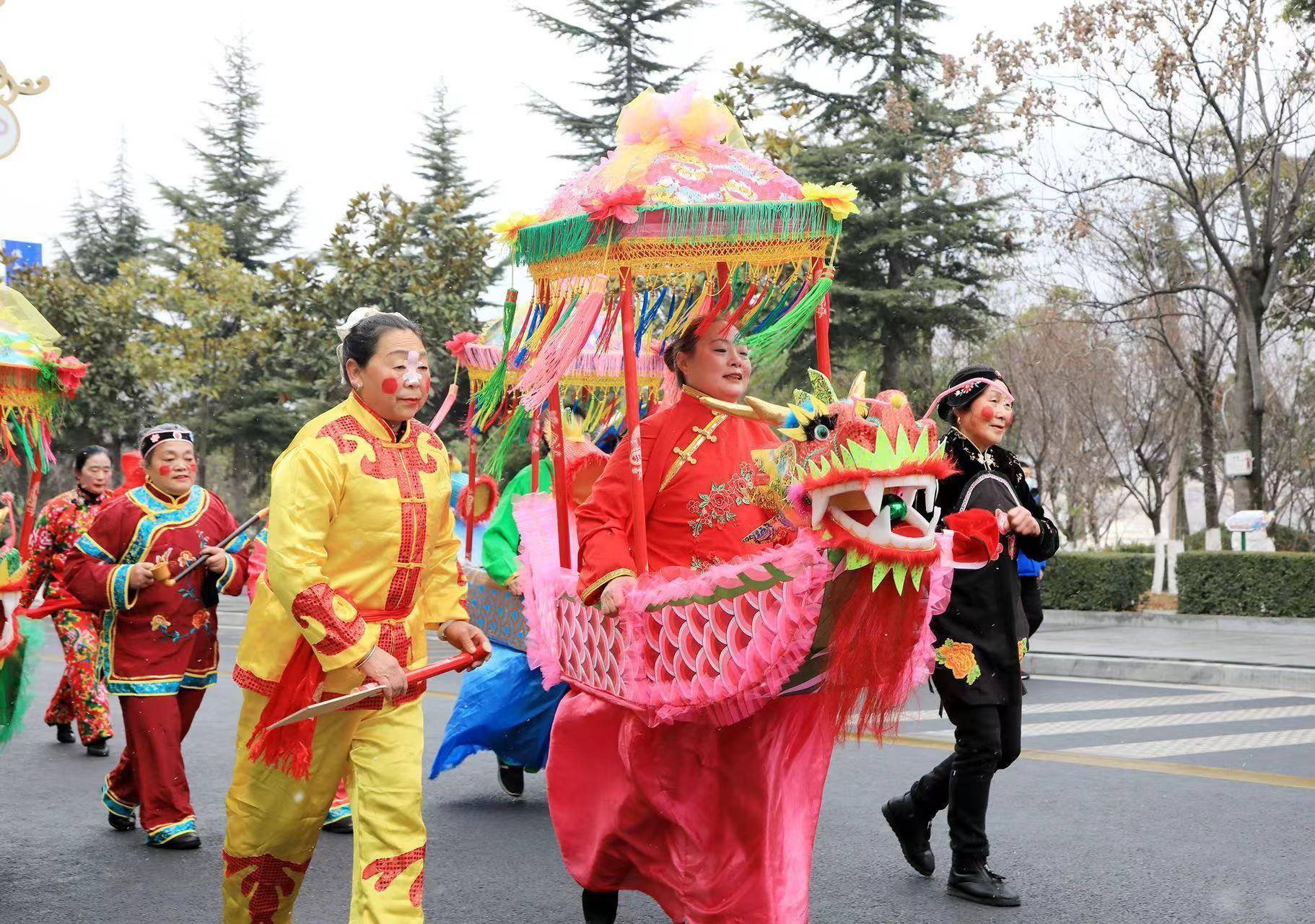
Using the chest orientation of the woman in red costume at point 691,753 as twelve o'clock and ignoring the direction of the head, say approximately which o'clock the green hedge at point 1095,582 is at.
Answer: The green hedge is roughly at 8 o'clock from the woman in red costume.

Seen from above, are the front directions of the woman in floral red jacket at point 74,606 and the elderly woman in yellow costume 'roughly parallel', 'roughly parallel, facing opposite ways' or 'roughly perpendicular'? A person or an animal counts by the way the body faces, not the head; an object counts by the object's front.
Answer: roughly parallel

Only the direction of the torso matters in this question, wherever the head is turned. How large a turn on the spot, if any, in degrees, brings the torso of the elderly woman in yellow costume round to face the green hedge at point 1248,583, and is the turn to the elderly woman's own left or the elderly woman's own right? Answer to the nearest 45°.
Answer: approximately 90° to the elderly woman's own left

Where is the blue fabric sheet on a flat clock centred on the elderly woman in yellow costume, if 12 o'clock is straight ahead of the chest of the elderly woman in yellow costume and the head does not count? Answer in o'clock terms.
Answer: The blue fabric sheet is roughly at 8 o'clock from the elderly woman in yellow costume.

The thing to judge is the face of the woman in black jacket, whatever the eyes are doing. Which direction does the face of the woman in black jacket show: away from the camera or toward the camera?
toward the camera

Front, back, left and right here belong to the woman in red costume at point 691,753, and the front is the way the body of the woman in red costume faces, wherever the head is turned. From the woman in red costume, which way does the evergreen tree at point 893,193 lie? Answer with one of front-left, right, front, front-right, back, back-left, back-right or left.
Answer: back-left

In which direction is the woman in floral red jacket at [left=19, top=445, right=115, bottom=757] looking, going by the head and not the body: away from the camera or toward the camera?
toward the camera

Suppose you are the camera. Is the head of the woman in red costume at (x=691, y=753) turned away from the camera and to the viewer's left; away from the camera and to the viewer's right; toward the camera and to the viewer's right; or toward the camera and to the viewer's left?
toward the camera and to the viewer's right

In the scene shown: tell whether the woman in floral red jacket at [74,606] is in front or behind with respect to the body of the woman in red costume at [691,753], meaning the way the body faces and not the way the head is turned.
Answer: behind

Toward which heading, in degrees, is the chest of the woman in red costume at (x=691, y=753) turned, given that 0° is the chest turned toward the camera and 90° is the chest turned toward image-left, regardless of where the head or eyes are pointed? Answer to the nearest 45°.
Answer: approximately 315°

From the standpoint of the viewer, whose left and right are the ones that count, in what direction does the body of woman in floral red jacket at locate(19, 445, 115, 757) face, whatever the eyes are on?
facing the viewer and to the right of the viewer

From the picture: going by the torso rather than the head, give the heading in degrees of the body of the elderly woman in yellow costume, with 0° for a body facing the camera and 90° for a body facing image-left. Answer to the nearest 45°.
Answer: approximately 315°

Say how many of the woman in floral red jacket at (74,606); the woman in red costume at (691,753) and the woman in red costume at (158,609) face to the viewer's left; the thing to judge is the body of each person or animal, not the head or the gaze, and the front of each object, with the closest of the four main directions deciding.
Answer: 0
